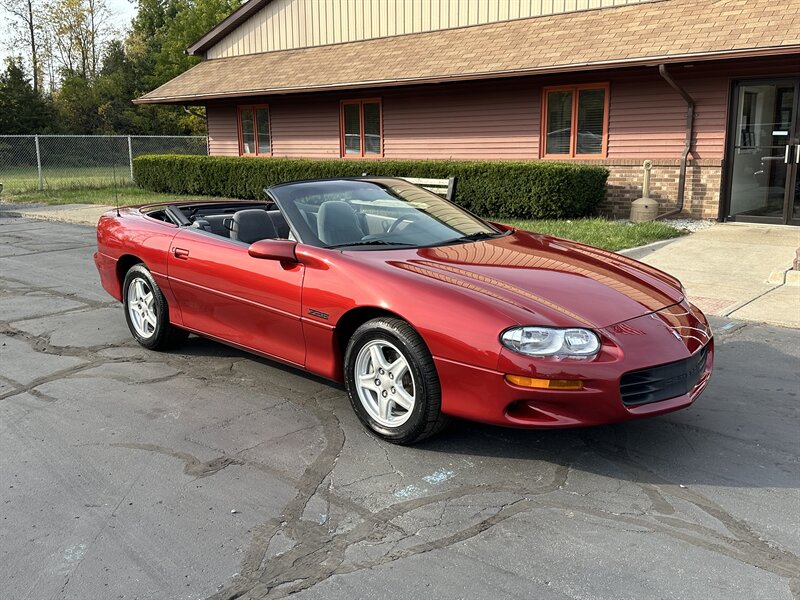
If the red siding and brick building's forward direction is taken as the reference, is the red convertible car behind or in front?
in front

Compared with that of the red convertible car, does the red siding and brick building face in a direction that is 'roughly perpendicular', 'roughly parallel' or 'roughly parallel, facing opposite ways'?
roughly perpendicular

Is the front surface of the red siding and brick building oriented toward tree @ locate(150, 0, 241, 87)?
no

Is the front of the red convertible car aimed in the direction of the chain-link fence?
no

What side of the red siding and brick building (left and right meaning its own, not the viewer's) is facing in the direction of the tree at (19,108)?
right

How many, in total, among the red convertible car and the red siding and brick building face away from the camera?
0

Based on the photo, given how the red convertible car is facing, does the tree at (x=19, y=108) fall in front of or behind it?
behind

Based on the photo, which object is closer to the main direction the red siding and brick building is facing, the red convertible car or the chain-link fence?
the red convertible car

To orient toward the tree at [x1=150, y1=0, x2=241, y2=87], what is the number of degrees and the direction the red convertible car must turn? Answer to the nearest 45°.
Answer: approximately 135° to its left

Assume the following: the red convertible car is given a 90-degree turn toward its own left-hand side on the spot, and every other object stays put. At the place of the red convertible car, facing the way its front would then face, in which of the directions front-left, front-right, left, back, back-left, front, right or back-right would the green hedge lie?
front-left

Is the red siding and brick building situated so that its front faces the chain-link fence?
no

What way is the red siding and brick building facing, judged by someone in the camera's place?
facing the viewer and to the left of the viewer

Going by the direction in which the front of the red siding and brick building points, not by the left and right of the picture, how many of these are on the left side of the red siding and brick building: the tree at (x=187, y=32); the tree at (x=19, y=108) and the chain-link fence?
0
